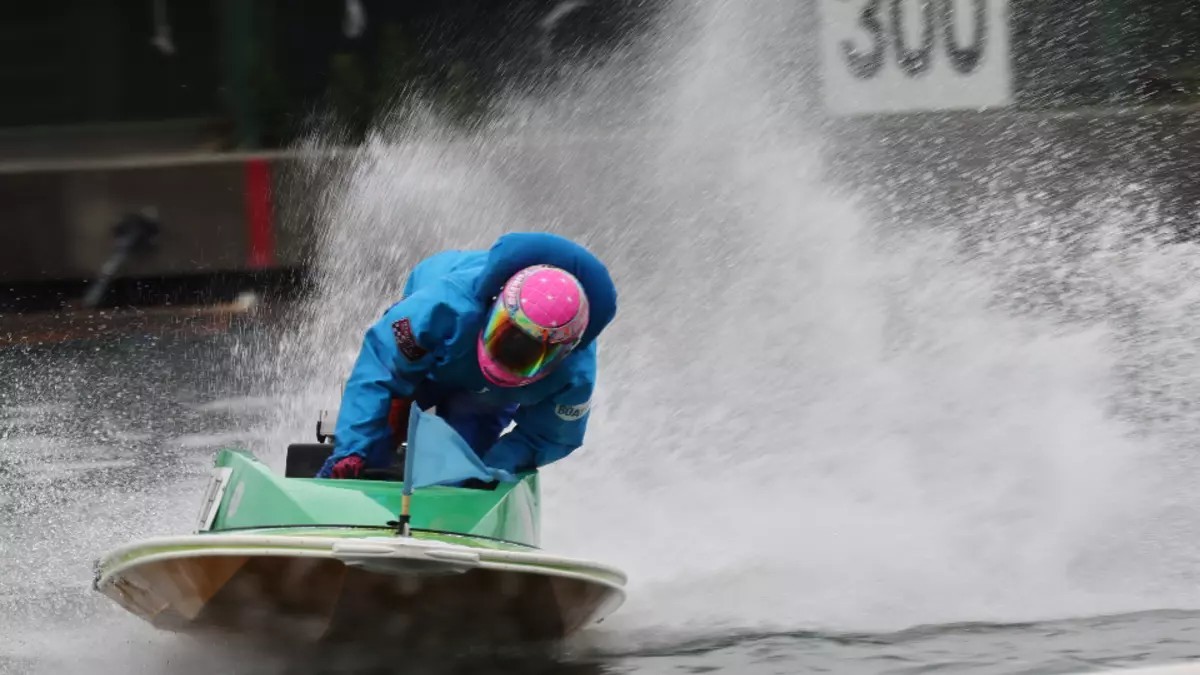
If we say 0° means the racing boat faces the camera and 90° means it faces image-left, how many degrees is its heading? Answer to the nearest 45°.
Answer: approximately 0°

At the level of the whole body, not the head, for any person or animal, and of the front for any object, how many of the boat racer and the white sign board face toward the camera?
2
